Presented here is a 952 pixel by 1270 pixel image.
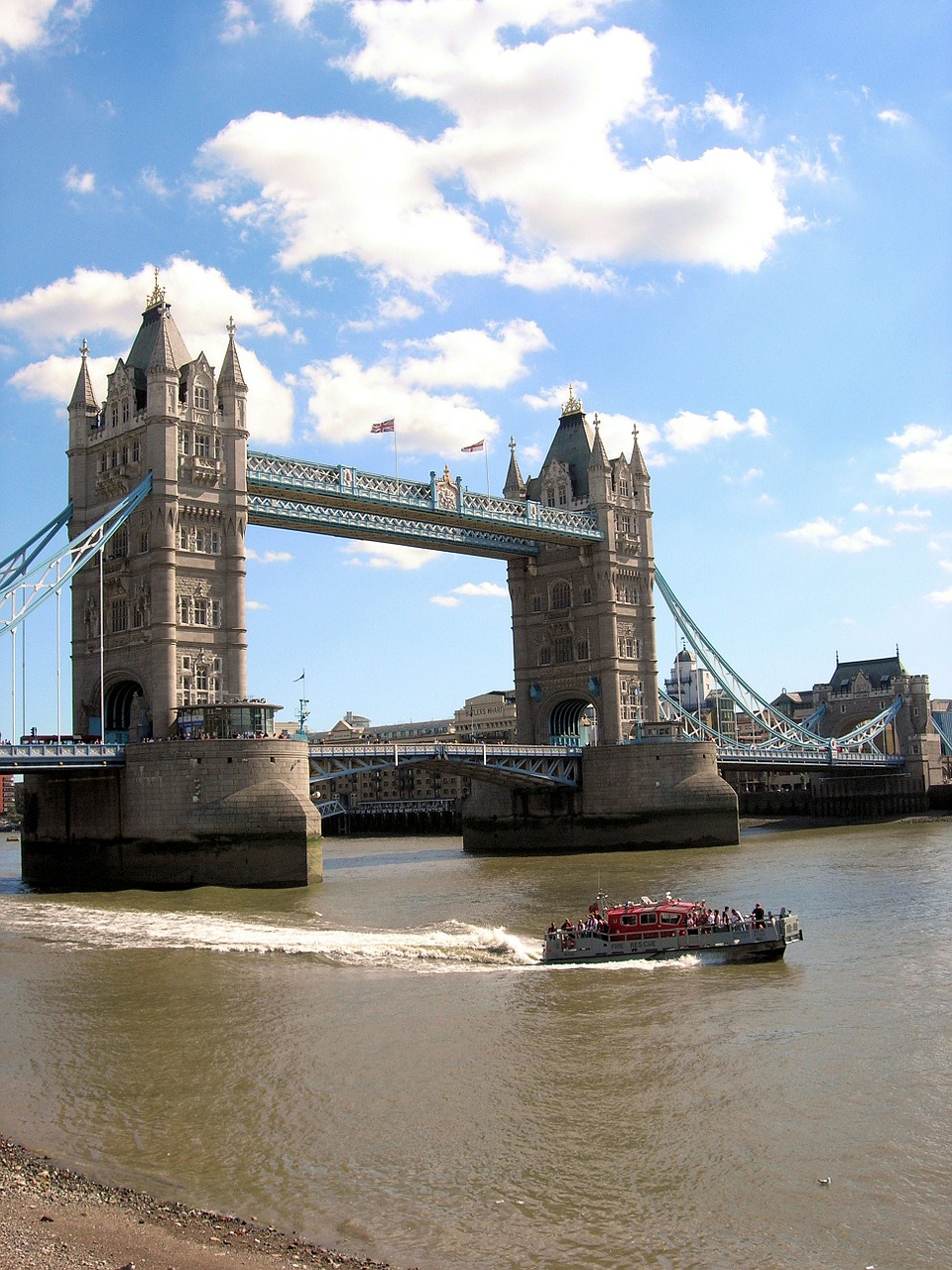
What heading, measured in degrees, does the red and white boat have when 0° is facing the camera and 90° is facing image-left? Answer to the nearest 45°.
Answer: approximately 270°
